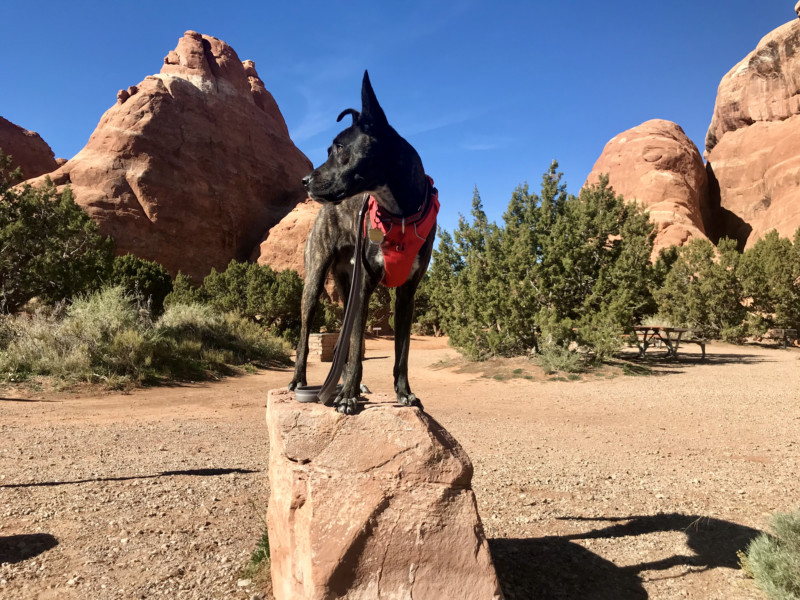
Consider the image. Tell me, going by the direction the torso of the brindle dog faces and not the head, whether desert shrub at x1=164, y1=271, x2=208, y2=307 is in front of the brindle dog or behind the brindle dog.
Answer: behind

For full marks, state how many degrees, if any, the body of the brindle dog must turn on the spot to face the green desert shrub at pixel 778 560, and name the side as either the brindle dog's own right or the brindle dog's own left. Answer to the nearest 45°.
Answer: approximately 45° to the brindle dog's own left

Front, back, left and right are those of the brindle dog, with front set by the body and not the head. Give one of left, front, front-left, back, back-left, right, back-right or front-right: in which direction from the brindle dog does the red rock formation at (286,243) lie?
back-left

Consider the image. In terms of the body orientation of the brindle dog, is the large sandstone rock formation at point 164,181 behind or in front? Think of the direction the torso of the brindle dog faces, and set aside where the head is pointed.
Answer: behind

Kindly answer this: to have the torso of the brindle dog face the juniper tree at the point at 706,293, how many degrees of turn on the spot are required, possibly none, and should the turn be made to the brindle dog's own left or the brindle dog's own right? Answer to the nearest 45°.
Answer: approximately 90° to the brindle dog's own left

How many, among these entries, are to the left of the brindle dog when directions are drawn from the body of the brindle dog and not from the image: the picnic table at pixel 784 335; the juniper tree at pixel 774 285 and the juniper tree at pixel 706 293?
3

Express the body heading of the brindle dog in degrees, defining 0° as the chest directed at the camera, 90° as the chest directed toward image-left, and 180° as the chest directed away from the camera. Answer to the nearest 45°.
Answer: approximately 315°

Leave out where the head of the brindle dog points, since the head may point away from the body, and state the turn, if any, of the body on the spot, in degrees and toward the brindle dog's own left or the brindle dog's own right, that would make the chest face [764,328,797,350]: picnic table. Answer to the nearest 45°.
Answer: approximately 90° to the brindle dog's own left
